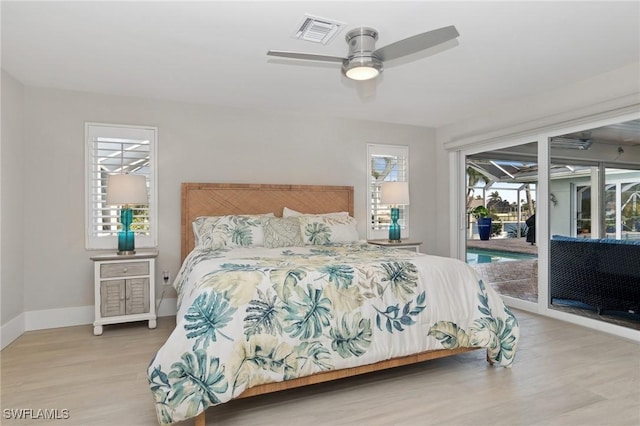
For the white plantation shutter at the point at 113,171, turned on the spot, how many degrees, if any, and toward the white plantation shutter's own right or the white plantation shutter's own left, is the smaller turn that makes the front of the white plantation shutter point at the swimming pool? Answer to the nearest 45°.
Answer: approximately 90° to the white plantation shutter's own left

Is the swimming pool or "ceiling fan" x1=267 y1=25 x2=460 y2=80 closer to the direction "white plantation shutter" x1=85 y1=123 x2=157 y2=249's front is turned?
the ceiling fan

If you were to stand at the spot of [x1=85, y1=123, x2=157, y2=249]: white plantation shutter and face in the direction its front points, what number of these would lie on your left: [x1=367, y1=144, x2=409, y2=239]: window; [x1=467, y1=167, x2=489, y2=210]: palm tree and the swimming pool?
3

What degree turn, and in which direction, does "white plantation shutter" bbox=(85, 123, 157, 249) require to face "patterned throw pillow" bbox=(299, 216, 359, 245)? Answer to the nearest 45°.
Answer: approximately 45° to its left

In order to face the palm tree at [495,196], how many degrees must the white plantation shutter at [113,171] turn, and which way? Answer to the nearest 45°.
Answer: approximately 90° to its left

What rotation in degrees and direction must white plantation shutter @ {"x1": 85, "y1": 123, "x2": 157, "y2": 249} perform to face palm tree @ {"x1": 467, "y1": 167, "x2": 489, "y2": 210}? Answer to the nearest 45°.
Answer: approximately 90° to its left

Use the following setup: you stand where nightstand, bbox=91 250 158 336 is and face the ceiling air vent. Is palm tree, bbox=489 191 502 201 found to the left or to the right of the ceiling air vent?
left

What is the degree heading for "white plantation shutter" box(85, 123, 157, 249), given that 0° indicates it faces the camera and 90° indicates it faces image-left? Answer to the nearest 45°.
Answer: approximately 0°

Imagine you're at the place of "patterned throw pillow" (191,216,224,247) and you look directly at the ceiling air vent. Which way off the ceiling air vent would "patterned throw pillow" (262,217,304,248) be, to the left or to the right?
left

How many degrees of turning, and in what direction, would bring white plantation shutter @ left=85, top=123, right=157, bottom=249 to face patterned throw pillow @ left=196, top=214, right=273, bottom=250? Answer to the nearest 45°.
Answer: approximately 45° to its left

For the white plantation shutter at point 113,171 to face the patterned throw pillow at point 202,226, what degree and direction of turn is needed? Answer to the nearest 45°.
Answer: approximately 45° to its left
